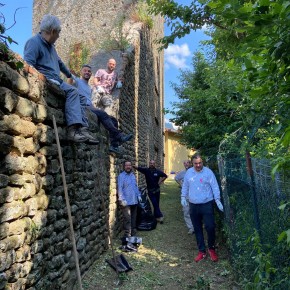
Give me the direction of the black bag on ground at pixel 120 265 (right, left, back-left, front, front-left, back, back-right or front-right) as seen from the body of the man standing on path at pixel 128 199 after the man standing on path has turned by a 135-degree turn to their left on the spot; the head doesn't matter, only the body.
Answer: back-right

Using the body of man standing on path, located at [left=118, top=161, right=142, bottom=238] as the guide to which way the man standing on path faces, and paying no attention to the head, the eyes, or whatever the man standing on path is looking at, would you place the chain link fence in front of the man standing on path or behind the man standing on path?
in front

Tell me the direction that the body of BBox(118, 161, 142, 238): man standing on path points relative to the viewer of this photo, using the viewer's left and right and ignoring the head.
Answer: facing the viewer

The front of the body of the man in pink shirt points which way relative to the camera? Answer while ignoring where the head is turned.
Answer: toward the camera

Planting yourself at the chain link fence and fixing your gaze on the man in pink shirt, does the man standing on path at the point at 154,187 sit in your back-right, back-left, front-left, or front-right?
front-right

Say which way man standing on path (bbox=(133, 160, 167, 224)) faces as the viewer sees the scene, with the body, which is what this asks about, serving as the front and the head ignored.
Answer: toward the camera

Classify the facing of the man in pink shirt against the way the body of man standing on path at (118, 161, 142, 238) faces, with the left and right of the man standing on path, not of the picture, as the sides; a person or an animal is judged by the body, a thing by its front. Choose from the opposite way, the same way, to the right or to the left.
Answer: the same way

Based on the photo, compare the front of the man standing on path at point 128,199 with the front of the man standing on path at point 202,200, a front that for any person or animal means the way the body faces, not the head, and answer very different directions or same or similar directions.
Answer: same or similar directions
